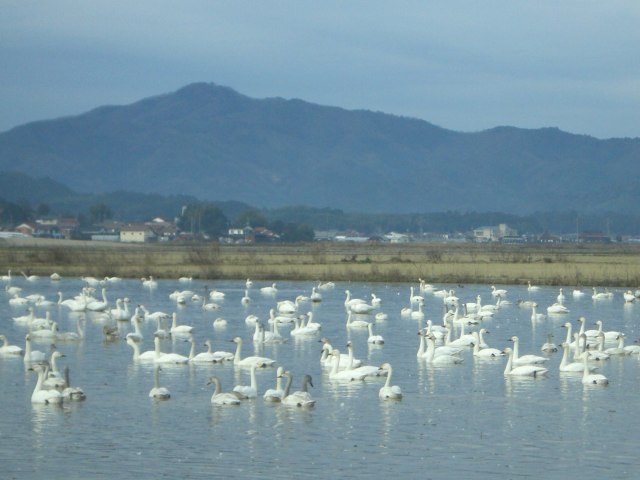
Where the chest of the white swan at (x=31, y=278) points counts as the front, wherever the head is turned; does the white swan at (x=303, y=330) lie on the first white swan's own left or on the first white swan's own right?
on the first white swan's own left

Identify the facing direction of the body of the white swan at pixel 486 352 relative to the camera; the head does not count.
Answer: to the viewer's left

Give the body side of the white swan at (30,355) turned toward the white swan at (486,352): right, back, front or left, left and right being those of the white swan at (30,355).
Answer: back

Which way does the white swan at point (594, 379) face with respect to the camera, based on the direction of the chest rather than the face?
to the viewer's left

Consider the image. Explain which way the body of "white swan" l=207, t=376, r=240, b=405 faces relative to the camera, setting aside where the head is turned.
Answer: to the viewer's left

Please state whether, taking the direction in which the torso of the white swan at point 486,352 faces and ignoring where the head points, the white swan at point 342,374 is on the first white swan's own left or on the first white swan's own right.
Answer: on the first white swan's own left

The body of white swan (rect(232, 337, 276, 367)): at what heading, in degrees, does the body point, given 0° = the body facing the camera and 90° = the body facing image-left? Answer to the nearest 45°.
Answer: approximately 90°

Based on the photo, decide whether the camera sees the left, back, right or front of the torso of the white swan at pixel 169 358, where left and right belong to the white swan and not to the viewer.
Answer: left

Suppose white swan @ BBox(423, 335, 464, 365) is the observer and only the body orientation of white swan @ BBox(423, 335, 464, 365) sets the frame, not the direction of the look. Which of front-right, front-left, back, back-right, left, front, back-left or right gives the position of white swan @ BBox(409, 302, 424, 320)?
right

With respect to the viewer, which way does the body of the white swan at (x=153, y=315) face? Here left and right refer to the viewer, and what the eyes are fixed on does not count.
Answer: facing to the left of the viewer

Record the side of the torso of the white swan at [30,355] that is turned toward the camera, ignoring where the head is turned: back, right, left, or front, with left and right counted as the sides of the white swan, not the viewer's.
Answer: left

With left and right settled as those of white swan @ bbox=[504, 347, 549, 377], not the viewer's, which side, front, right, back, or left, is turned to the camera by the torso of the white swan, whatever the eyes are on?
left
